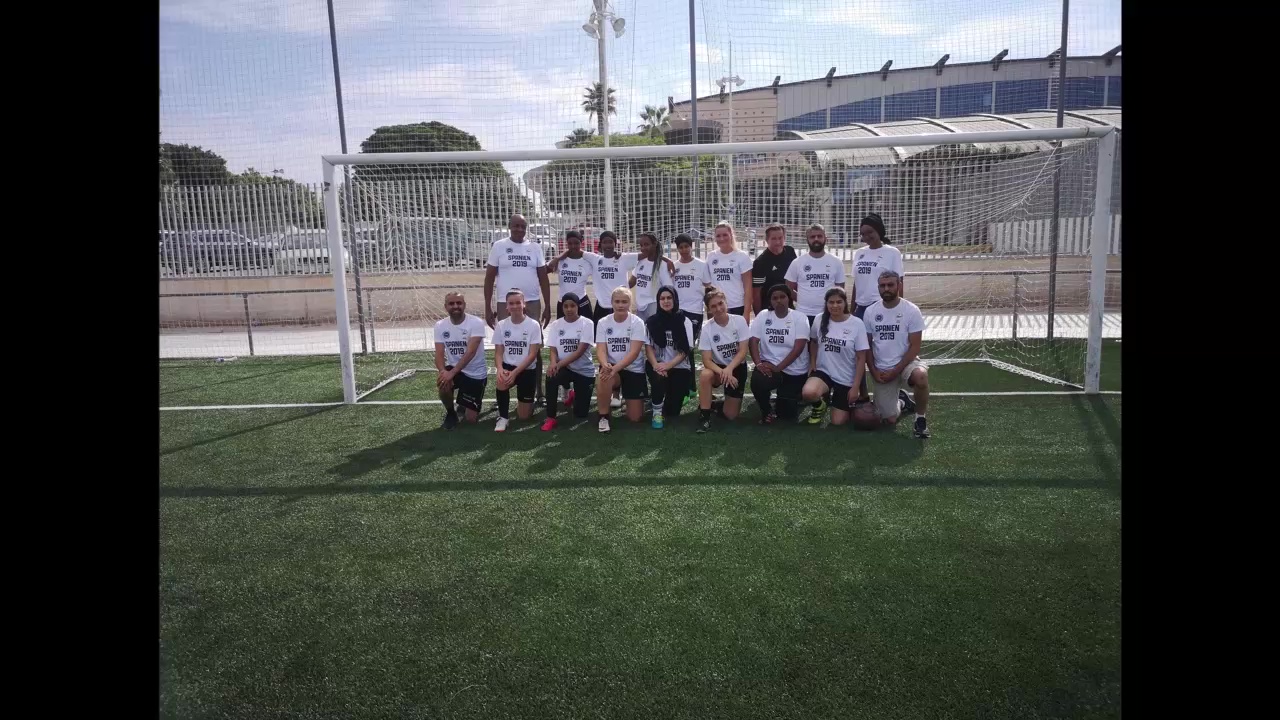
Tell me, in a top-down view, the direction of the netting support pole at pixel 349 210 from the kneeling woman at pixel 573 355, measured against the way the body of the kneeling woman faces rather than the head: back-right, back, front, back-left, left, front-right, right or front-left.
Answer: back-right

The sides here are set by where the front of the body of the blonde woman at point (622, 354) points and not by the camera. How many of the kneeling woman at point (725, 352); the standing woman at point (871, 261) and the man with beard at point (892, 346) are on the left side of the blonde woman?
3

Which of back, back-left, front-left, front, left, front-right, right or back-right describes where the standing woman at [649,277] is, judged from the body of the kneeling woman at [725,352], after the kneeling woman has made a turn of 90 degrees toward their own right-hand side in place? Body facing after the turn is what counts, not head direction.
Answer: front-right

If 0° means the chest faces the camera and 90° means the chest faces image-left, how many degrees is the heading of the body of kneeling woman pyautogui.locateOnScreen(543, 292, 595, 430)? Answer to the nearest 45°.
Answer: approximately 0°

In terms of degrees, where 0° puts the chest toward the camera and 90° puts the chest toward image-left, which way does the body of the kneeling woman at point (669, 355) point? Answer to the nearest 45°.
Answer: approximately 0°
